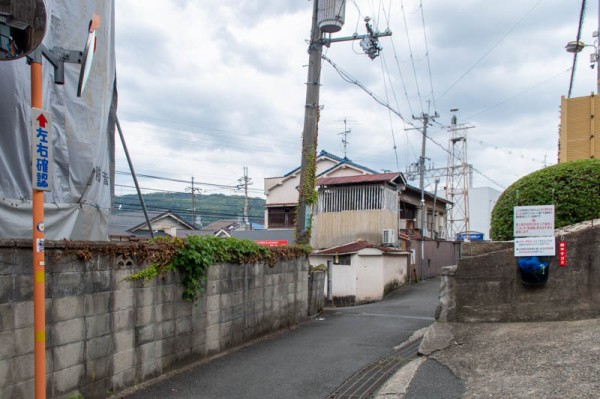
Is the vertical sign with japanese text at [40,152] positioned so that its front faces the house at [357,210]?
no

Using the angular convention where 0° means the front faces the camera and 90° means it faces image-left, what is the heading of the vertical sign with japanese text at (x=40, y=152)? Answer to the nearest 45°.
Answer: approximately 0°

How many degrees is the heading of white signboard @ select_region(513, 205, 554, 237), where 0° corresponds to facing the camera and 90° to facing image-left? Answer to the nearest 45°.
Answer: approximately 0°

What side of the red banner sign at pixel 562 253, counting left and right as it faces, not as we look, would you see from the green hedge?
back

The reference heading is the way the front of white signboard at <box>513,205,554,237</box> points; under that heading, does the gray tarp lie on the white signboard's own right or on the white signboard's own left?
on the white signboard's own right

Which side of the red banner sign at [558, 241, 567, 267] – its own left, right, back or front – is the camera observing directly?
front
